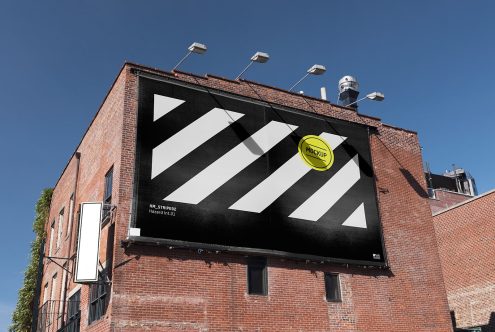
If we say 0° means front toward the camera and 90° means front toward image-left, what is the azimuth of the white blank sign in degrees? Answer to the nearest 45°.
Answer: approximately 0°

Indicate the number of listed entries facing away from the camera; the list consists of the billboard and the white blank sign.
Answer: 0

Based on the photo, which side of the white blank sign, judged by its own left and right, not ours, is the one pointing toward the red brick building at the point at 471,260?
left

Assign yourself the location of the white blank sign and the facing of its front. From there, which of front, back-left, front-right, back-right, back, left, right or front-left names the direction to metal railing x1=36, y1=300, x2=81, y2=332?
back

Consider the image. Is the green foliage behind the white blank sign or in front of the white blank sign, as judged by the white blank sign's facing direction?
behind

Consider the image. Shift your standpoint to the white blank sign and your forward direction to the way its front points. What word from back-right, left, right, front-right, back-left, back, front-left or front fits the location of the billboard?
left

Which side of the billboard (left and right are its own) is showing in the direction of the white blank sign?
right

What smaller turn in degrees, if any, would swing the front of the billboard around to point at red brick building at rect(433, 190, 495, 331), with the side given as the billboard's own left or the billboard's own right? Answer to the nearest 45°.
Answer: approximately 90° to the billboard's own left

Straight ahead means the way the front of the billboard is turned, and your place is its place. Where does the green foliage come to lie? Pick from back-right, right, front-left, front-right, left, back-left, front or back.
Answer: back
